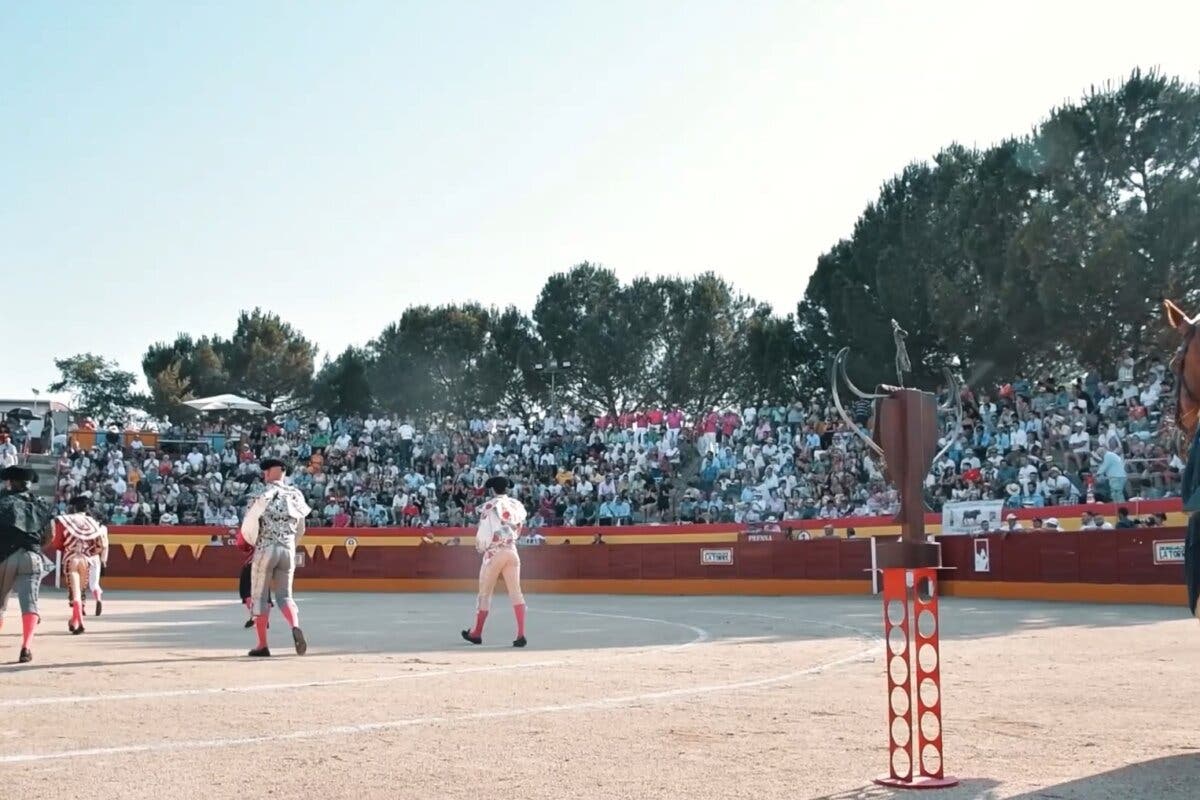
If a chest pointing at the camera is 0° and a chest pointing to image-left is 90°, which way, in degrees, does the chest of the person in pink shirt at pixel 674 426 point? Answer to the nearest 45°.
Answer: approximately 0°

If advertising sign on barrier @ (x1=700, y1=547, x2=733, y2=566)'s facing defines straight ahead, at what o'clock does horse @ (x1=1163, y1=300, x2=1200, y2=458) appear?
The horse is roughly at 12 o'clock from the advertising sign on barrier.

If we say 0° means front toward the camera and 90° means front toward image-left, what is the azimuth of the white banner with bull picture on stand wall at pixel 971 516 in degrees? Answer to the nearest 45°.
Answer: approximately 0°

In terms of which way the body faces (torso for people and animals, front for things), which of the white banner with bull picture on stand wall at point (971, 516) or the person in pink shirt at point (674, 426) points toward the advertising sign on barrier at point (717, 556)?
the person in pink shirt

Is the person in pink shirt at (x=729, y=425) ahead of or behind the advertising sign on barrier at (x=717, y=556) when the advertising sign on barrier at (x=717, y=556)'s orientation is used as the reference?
behind

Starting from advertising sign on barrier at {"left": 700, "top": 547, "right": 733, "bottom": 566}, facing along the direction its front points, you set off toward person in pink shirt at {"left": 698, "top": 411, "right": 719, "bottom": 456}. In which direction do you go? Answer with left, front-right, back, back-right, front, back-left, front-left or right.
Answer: back

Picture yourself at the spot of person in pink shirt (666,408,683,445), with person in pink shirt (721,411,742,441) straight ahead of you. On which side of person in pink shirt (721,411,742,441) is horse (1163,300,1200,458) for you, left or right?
right
